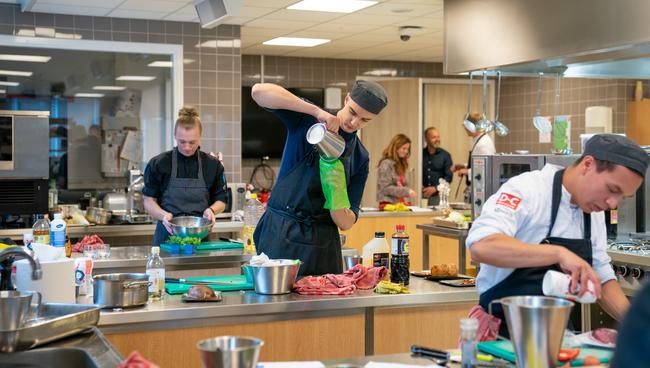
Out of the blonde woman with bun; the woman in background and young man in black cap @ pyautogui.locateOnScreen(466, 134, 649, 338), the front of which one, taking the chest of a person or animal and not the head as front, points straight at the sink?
the blonde woman with bun

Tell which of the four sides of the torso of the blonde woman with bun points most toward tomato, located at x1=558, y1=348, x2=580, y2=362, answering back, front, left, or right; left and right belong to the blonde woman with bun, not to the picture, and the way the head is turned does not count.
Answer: front

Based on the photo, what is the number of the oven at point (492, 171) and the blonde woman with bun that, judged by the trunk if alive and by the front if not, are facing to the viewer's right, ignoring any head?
0

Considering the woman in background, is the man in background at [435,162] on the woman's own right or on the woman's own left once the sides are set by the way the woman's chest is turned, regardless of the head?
on the woman's own left

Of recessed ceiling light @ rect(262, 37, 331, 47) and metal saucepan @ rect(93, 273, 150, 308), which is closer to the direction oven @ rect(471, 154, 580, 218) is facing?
the metal saucepan

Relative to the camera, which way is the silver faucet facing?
to the viewer's right

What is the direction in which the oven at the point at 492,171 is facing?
toward the camera

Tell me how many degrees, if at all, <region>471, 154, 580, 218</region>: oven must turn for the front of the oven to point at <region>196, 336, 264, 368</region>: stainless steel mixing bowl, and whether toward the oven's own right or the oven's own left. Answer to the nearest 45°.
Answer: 0° — it already faces it

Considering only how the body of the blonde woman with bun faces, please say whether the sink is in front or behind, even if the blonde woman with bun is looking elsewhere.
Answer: in front

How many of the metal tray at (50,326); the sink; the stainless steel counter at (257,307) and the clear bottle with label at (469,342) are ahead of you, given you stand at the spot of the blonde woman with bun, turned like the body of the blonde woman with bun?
4

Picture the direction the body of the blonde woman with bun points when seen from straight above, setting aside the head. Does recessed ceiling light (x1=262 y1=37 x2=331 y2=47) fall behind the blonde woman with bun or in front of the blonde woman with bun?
behind
